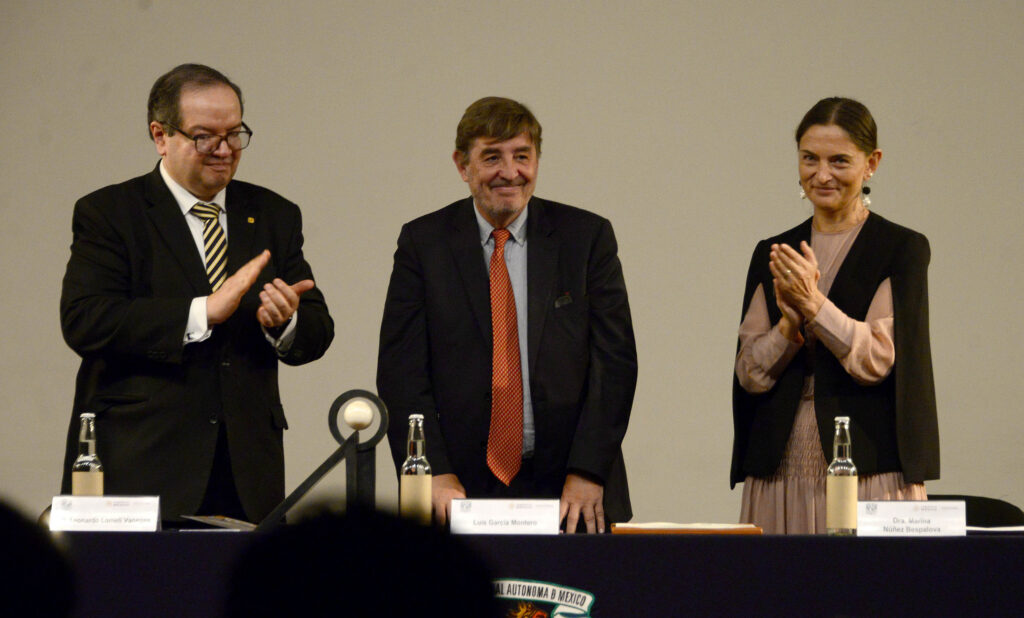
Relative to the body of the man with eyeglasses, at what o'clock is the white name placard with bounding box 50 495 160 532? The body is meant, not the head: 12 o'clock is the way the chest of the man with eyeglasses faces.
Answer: The white name placard is roughly at 2 o'clock from the man with eyeglasses.

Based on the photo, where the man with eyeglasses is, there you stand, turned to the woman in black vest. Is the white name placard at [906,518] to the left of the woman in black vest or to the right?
right

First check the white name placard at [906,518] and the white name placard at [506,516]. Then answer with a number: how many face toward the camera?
2

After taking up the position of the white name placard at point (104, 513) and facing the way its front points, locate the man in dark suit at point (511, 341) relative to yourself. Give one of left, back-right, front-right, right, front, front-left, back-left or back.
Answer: back-left

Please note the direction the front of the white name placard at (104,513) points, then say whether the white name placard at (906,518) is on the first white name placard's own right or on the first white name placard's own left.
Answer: on the first white name placard's own left

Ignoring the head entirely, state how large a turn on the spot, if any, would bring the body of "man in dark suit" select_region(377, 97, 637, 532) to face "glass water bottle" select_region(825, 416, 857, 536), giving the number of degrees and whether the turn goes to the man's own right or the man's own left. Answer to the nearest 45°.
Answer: approximately 45° to the man's own left

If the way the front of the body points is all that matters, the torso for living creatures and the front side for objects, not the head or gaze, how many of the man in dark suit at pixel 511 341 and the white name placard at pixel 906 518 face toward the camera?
2

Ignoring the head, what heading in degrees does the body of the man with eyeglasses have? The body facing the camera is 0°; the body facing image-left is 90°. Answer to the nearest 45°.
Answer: approximately 315°

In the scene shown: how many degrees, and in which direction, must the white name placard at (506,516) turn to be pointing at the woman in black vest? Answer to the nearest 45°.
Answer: approximately 135° to its left

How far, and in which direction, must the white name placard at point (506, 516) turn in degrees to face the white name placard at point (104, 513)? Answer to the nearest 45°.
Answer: approximately 90° to its right

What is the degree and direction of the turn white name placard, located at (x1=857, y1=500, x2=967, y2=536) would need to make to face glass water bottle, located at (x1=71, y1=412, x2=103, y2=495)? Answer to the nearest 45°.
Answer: approximately 90° to its right
